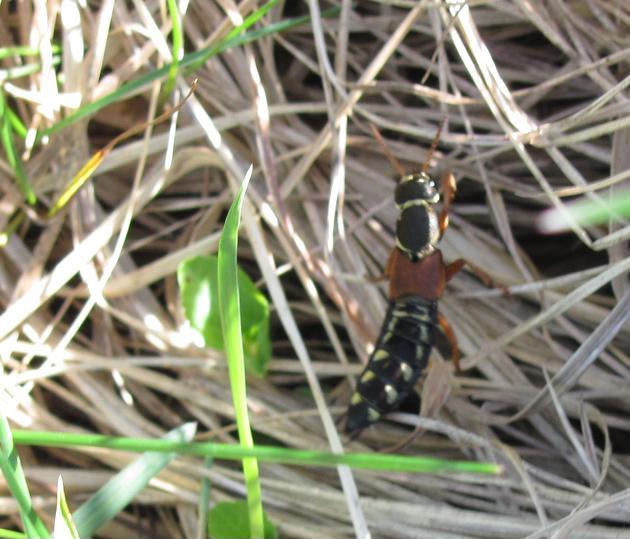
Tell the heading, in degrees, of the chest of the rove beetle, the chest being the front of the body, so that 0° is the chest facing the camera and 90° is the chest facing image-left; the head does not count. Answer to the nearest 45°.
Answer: approximately 180°

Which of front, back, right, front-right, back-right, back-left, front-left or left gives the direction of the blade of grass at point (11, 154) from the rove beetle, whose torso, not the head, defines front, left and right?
left

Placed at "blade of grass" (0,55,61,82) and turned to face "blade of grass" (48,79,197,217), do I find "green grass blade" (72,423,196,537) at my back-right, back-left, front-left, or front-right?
front-right

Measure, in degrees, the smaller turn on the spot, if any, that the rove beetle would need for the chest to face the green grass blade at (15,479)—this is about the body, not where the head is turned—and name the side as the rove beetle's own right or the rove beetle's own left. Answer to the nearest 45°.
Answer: approximately 135° to the rove beetle's own left

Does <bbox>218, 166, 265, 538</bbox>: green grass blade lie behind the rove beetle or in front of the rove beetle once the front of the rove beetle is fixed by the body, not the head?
behind

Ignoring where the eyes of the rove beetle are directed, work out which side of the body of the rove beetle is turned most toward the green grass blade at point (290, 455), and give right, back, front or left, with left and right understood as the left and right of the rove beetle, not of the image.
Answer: back

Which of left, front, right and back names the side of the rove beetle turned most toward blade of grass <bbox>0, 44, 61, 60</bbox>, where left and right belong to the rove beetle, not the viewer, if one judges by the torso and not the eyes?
left

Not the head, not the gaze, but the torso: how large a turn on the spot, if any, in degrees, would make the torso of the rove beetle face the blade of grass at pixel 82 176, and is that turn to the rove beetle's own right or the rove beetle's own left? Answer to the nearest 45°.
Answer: approximately 90° to the rove beetle's own left

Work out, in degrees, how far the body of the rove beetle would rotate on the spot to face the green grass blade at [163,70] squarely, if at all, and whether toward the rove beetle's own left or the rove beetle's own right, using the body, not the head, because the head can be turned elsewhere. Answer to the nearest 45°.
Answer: approximately 90° to the rove beetle's own left
